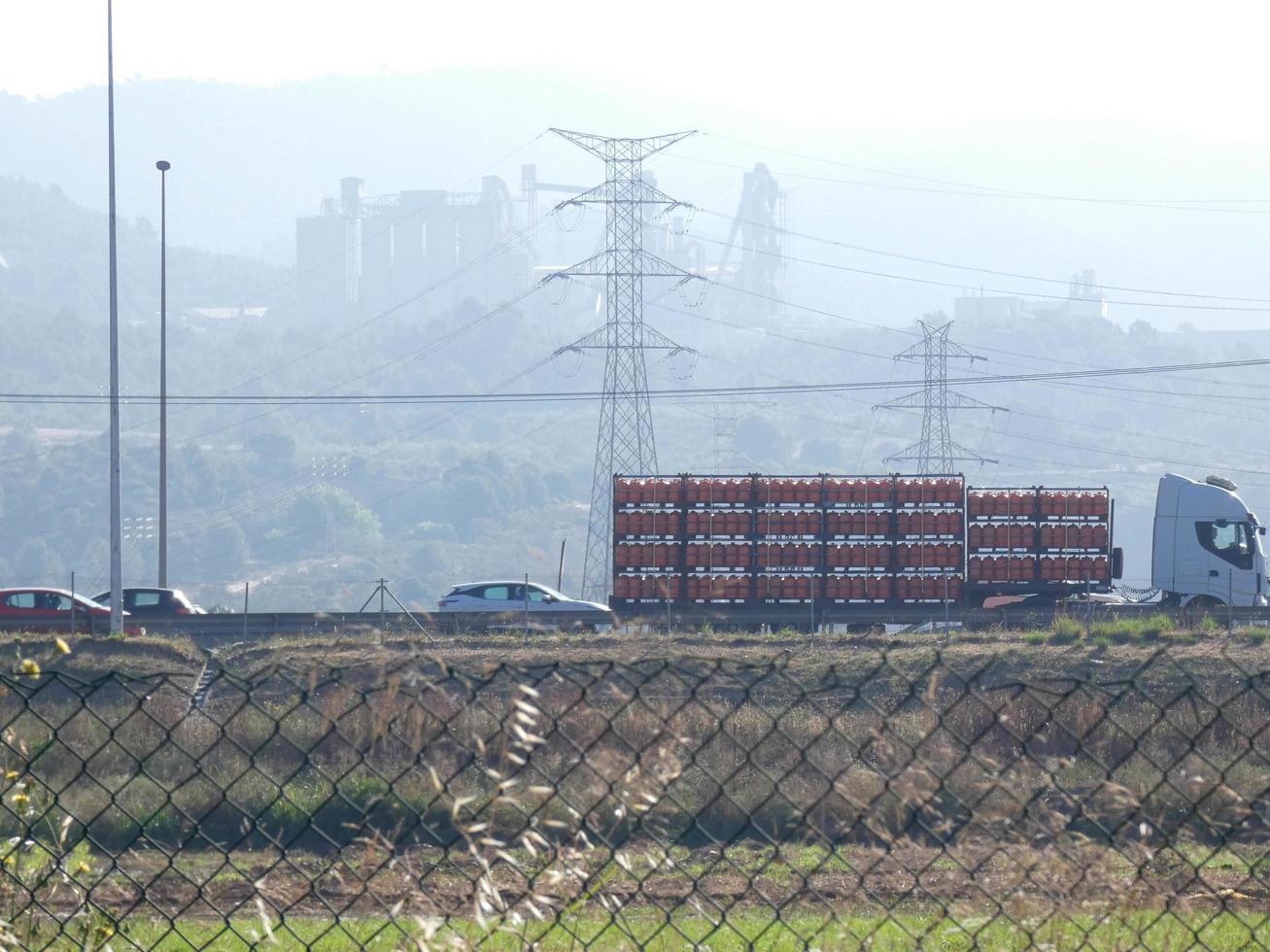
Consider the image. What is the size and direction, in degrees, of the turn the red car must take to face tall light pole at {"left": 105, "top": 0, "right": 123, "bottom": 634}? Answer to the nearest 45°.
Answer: approximately 90° to its right

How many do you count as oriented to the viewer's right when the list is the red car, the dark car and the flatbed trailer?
3

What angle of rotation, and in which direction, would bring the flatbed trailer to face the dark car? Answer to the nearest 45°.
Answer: approximately 180°

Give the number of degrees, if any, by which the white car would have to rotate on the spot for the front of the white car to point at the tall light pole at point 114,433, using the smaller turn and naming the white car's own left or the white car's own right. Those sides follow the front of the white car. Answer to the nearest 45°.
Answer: approximately 135° to the white car's own right

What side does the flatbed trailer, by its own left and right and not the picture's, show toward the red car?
back

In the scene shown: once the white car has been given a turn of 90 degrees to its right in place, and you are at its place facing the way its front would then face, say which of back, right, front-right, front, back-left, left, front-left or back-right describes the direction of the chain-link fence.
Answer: front

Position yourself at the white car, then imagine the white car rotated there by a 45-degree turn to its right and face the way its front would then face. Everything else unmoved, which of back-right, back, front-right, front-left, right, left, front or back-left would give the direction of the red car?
back-right

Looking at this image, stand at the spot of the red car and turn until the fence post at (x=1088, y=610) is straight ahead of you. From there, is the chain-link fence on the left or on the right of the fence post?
right

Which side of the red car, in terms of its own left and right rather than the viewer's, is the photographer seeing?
right

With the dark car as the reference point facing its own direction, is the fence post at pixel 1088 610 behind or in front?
in front

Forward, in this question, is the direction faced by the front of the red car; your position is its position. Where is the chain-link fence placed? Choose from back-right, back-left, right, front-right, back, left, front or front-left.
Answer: right

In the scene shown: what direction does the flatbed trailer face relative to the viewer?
to the viewer's right

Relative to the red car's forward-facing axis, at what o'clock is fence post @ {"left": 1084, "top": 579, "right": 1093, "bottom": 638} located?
The fence post is roughly at 1 o'clock from the red car.

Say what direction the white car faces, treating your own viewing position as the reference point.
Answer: facing to the right of the viewer

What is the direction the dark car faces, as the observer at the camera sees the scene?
facing to the right of the viewer
